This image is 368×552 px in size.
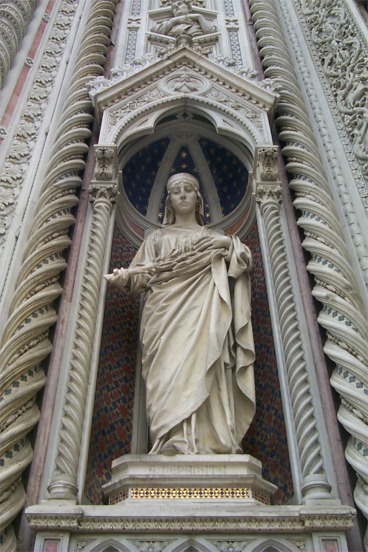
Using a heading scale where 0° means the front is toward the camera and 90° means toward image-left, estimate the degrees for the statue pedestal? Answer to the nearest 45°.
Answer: approximately 0°

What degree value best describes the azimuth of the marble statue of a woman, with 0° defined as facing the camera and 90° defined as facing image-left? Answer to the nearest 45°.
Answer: approximately 0°
